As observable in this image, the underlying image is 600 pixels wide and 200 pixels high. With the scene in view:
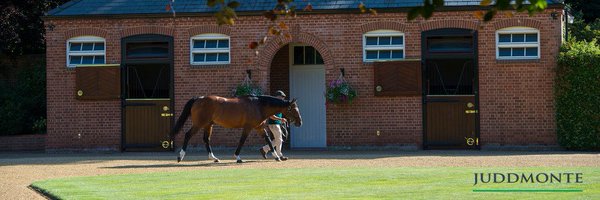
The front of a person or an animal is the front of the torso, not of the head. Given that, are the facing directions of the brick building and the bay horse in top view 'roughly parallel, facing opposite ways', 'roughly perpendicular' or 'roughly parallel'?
roughly perpendicular

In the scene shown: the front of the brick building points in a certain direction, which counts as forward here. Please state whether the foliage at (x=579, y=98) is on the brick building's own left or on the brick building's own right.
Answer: on the brick building's own left

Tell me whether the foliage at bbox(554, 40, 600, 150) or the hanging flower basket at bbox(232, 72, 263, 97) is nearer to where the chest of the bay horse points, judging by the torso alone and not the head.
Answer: the foliage

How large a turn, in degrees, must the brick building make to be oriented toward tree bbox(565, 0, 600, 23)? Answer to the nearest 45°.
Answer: approximately 135° to its left

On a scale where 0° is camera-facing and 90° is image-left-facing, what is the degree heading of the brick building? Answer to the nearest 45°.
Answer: approximately 0°

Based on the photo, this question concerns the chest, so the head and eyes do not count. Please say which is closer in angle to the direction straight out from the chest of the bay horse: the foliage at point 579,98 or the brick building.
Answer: the foliage

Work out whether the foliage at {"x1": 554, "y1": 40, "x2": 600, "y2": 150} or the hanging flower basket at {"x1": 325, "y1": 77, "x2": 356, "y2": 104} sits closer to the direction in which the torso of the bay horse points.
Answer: the foliage

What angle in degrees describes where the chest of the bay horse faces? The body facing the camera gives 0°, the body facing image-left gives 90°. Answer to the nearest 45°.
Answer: approximately 270°

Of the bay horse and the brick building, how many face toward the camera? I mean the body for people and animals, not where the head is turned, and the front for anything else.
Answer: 1
